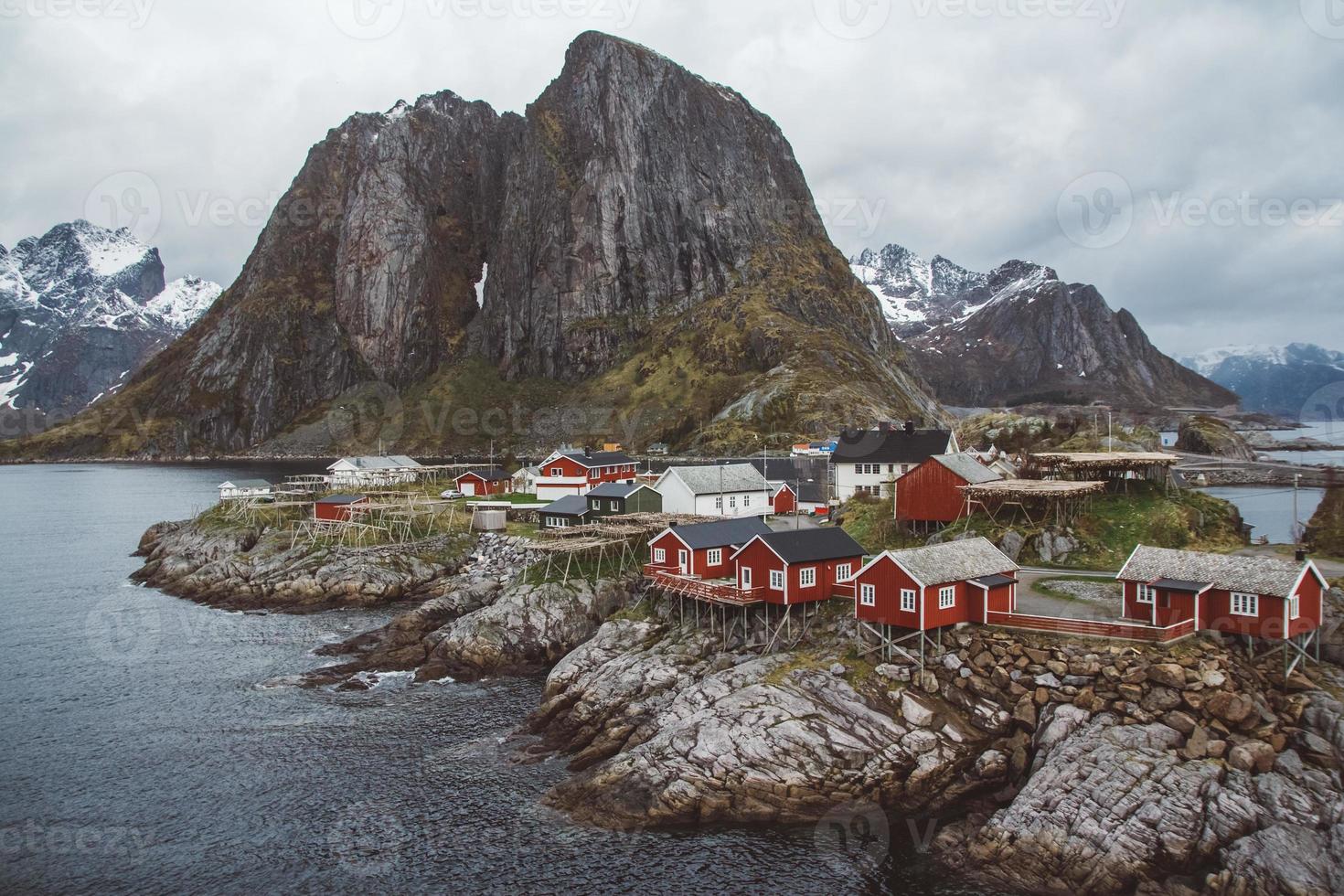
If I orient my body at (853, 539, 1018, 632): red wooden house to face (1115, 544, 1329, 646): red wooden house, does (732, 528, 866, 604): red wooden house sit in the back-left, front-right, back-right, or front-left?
back-left

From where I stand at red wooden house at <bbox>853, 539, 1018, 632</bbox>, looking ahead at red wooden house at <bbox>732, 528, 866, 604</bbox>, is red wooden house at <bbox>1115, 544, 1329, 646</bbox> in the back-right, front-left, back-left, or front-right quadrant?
back-right

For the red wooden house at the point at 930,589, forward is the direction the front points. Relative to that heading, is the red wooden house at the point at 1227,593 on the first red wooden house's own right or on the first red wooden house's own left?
on the first red wooden house's own left
